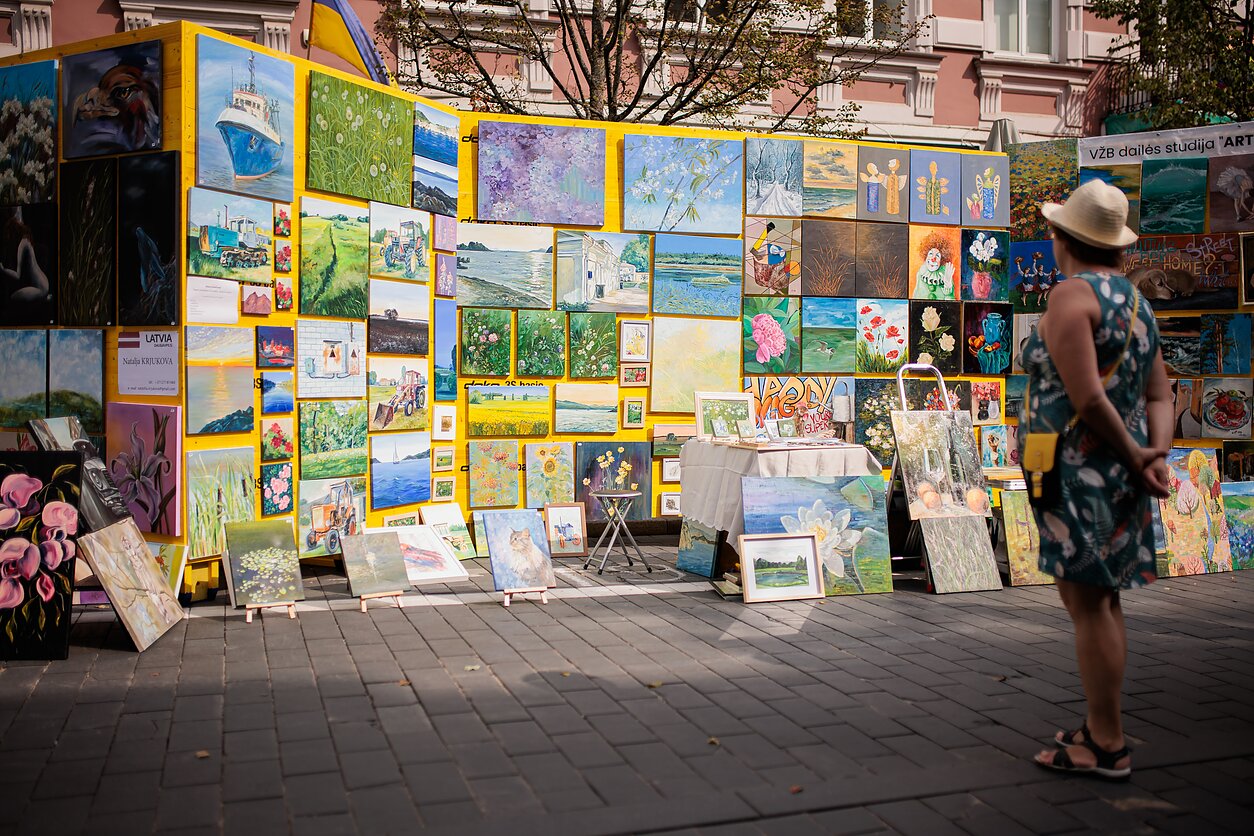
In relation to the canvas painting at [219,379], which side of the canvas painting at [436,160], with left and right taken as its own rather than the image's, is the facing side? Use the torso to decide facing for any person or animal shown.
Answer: right

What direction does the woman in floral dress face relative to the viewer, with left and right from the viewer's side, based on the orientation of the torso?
facing away from the viewer and to the left of the viewer

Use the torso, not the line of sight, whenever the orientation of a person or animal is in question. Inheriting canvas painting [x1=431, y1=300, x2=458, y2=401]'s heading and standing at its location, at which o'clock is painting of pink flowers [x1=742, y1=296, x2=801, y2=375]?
The painting of pink flowers is roughly at 10 o'clock from the canvas painting.

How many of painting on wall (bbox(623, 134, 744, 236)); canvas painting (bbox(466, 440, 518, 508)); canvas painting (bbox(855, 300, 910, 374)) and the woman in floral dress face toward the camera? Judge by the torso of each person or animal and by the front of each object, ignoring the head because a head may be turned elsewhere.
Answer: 3

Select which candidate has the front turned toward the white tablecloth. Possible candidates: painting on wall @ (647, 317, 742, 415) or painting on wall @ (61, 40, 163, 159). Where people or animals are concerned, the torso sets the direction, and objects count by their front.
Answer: painting on wall @ (647, 317, 742, 415)

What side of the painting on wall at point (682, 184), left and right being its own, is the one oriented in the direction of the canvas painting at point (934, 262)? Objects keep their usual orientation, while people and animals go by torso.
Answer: left

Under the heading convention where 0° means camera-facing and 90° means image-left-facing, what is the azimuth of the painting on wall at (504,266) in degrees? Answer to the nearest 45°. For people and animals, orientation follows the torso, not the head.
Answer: approximately 0°
